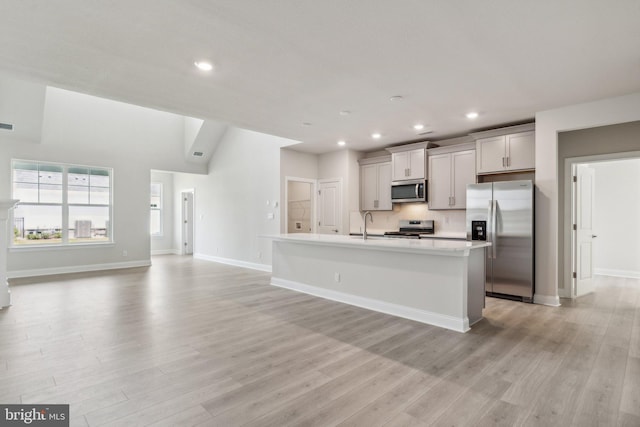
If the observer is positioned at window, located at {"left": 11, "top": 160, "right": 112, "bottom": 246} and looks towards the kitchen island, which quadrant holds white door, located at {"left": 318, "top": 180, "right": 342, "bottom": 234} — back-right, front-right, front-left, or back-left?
front-left

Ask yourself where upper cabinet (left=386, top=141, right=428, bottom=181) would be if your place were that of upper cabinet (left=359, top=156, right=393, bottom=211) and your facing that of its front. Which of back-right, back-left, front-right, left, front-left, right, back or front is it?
left

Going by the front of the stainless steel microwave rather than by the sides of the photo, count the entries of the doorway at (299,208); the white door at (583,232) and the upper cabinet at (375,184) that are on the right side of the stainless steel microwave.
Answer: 2

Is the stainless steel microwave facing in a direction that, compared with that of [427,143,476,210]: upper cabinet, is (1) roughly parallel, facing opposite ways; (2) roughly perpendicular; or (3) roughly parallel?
roughly parallel

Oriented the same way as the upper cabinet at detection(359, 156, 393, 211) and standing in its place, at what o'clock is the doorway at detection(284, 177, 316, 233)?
The doorway is roughly at 3 o'clock from the upper cabinet.

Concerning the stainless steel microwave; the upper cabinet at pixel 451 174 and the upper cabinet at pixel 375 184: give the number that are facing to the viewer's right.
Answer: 0

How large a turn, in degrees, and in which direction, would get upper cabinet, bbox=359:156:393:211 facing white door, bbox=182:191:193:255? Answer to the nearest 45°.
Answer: approximately 90° to its right

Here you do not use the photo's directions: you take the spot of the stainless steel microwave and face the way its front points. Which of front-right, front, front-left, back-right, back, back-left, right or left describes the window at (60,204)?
front-right

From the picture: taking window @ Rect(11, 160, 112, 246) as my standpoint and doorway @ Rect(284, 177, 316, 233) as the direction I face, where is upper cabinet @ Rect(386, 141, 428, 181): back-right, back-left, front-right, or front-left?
front-right

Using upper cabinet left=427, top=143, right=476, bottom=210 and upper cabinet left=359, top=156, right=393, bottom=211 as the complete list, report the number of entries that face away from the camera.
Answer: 0

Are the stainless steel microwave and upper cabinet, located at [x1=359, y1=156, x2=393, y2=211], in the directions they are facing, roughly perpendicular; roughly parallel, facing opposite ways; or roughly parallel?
roughly parallel

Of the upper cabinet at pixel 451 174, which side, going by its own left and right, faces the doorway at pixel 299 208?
right

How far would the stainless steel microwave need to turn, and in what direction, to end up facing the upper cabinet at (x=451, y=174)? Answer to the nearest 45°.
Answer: approximately 90° to its left

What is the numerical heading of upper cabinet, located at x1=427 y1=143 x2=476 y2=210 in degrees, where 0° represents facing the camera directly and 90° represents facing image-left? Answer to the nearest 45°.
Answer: approximately 45°

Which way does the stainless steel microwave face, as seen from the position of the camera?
facing the viewer and to the left of the viewer

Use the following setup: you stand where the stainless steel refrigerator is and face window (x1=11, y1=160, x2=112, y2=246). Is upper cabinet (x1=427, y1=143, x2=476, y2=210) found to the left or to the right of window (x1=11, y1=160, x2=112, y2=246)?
right
